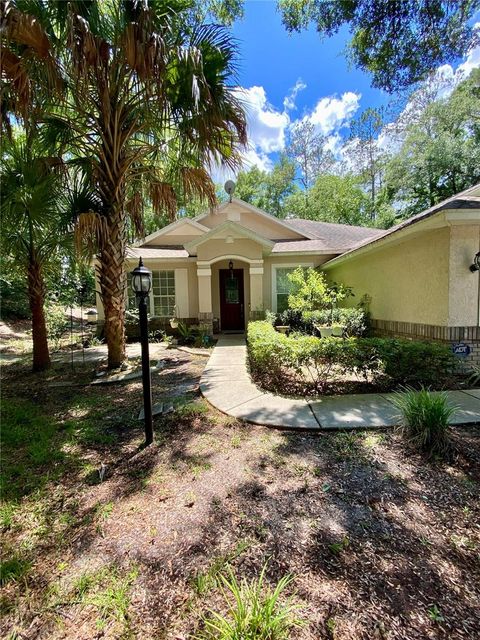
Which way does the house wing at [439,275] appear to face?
toward the camera

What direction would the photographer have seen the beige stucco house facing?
facing the viewer

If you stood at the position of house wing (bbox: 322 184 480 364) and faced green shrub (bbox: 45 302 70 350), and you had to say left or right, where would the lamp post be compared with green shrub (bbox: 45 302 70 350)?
left

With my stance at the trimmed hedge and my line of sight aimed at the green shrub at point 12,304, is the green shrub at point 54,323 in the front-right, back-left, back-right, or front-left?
front-left

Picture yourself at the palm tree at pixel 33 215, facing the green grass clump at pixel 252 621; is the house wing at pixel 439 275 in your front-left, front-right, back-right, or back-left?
front-left

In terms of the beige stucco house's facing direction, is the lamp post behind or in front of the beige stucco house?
in front

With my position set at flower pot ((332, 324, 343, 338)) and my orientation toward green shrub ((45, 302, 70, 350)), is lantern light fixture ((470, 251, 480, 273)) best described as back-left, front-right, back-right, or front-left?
back-left

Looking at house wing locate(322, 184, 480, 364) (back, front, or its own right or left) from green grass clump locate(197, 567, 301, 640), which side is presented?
front

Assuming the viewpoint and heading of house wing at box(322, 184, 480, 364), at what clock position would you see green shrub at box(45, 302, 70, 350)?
The green shrub is roughly at 3 o'clock from the house wing.

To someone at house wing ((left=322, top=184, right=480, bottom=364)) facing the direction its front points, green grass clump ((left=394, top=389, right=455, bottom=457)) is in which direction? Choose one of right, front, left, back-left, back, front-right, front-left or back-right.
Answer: front

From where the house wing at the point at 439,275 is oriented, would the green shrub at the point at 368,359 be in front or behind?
in front

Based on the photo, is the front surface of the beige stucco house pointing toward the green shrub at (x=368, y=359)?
yes

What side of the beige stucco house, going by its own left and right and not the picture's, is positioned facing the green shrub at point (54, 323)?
right
